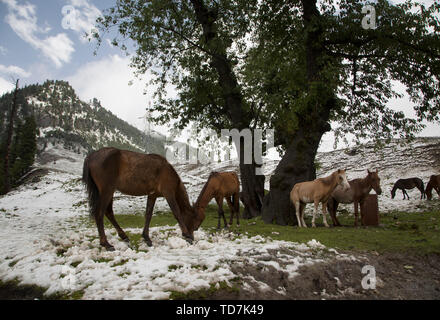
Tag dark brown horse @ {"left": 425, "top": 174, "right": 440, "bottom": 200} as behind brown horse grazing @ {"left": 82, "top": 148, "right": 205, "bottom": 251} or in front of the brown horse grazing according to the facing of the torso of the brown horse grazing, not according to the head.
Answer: in front

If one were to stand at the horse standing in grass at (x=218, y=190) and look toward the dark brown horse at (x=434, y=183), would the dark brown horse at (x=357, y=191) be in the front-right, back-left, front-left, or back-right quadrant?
front-right

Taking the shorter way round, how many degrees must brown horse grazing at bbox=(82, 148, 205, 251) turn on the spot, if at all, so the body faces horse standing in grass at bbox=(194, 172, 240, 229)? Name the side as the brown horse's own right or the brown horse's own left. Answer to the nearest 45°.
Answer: approximately 45° to the brown horse's own left

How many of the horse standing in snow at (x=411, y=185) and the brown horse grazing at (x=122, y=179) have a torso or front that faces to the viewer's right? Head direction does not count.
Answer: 1

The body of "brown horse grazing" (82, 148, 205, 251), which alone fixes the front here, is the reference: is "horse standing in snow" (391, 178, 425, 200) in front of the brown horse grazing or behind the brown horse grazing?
in front

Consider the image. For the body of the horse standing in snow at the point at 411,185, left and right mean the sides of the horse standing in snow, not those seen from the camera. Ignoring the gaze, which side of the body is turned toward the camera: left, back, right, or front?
left

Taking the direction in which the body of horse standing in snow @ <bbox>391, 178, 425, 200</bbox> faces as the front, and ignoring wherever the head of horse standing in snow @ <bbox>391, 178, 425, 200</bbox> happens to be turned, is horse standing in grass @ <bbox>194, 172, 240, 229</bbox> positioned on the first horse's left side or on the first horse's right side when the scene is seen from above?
on the first horse's left side

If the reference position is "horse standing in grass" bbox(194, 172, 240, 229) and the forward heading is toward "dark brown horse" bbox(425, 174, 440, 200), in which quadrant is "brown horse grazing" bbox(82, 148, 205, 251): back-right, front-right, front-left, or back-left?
back-right

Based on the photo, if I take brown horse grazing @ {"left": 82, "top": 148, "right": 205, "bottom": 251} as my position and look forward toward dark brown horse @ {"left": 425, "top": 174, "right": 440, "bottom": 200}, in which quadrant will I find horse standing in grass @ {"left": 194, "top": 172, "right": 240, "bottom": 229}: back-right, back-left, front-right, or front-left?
front-left

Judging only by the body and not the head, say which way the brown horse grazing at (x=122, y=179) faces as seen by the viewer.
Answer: to the viewer's right
